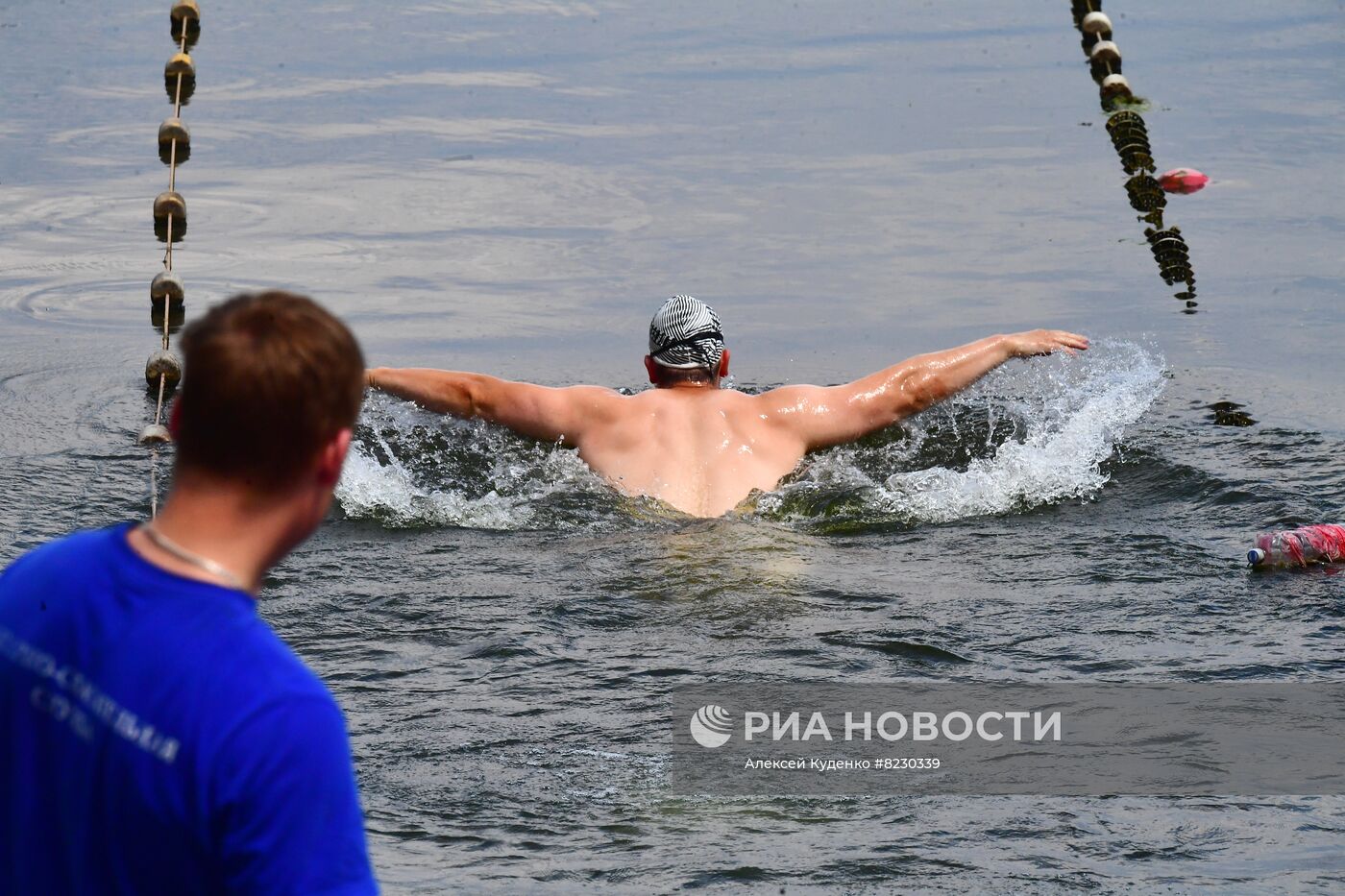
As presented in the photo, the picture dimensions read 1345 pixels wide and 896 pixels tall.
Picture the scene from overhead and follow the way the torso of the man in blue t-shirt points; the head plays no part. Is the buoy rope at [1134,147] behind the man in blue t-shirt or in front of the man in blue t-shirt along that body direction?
in front

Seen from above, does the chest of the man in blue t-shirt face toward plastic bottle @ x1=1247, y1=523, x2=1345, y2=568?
yes

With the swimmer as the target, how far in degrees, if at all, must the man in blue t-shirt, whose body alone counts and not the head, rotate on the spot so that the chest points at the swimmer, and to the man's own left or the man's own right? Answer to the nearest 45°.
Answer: approximately 45° to the man's own left

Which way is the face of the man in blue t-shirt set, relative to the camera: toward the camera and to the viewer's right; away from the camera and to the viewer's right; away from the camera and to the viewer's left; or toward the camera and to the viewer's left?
away from the camera and to the viewer's right

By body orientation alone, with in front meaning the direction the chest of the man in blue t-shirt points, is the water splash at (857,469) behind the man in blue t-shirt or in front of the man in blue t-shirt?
in front

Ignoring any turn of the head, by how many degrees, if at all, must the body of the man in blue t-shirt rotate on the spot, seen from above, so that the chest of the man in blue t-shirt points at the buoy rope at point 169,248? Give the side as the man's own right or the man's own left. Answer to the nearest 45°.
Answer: approximately 45° to the man's own left

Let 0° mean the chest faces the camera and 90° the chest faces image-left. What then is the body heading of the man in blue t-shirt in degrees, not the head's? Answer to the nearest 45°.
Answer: approximately 225°

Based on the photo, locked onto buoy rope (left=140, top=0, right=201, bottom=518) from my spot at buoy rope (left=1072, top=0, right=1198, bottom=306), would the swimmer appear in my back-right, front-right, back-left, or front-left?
front-left

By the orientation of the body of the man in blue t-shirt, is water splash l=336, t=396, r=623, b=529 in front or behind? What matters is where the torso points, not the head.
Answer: in front
